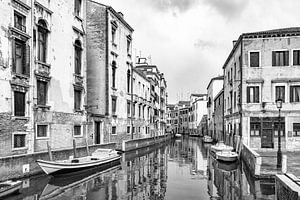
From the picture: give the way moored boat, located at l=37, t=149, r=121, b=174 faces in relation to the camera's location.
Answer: facing the viewer and to the left of the viewer

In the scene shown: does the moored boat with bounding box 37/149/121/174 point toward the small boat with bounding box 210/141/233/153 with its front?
no

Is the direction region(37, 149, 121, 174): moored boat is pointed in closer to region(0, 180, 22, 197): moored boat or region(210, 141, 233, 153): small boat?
the moored boat
